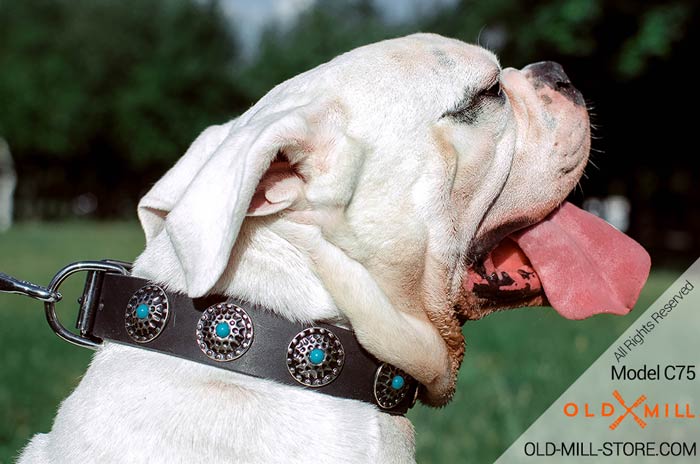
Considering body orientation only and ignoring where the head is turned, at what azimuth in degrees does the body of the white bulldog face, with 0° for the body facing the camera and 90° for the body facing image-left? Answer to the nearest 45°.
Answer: approximately 270°
